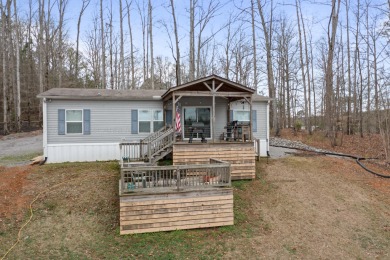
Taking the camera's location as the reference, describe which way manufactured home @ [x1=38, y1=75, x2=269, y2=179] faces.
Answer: facing the viewer

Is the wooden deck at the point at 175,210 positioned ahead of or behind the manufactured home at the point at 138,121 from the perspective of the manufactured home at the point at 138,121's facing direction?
ahead
